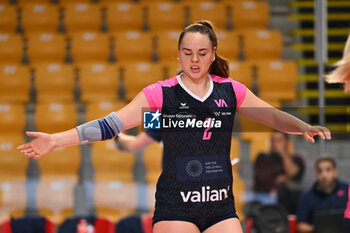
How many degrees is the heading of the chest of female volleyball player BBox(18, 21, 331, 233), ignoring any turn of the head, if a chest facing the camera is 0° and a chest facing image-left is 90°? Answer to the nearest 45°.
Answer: approximately 0°

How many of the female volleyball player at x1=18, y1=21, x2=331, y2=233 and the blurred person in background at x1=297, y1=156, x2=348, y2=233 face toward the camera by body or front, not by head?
2

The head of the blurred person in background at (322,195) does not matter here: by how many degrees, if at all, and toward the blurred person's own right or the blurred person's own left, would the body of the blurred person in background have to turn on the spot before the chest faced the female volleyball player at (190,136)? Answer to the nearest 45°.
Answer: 0° — they already face them

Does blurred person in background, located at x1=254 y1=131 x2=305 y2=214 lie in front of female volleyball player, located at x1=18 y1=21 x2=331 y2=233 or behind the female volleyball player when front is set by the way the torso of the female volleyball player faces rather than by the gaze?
behind

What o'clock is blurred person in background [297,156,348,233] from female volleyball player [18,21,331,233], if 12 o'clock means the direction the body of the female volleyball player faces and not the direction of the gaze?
The blurred person in background is roughly at 7 o'clock from the female volleyball player.

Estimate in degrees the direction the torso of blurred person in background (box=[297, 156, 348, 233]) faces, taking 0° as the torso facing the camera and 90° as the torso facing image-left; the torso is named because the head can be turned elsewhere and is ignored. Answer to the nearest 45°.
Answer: approximately 0°
